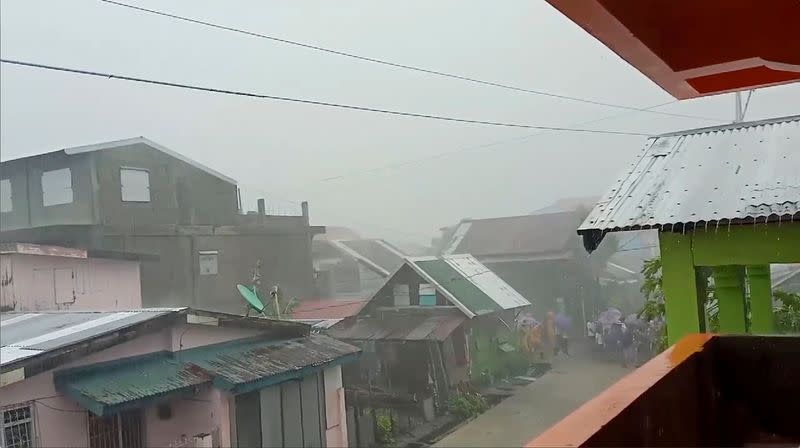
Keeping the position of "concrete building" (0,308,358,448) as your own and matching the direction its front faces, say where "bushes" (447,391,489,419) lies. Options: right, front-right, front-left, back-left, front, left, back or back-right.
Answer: left

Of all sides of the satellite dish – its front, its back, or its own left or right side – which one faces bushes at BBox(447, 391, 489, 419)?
front

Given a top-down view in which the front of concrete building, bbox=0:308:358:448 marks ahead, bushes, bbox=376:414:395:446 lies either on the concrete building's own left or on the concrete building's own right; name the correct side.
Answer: on the concrete building's own left

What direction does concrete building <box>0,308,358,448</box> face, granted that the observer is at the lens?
facing the viewer and to the right of the viewer

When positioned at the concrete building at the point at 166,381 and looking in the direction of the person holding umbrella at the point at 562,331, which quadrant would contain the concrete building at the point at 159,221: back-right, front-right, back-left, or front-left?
front-left
